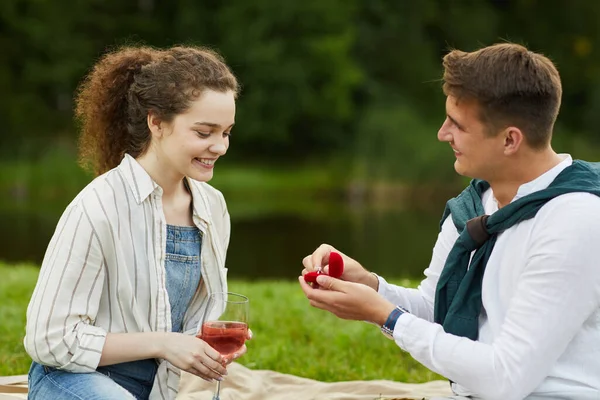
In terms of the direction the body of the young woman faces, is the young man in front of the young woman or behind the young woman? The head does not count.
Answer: in front

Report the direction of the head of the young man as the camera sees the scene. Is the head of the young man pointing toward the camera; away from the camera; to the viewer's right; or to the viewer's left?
to the viewer's left

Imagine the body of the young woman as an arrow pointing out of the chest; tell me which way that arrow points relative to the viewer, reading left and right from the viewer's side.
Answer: facing the viewer and to the right of the viewer

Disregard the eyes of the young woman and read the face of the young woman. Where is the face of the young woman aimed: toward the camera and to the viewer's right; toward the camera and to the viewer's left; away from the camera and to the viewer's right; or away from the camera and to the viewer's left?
toward the camera and to the viewer's right
